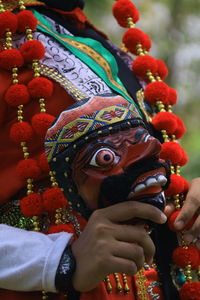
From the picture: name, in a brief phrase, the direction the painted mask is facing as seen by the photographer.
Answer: facing the viewer and to the right of the viewer
